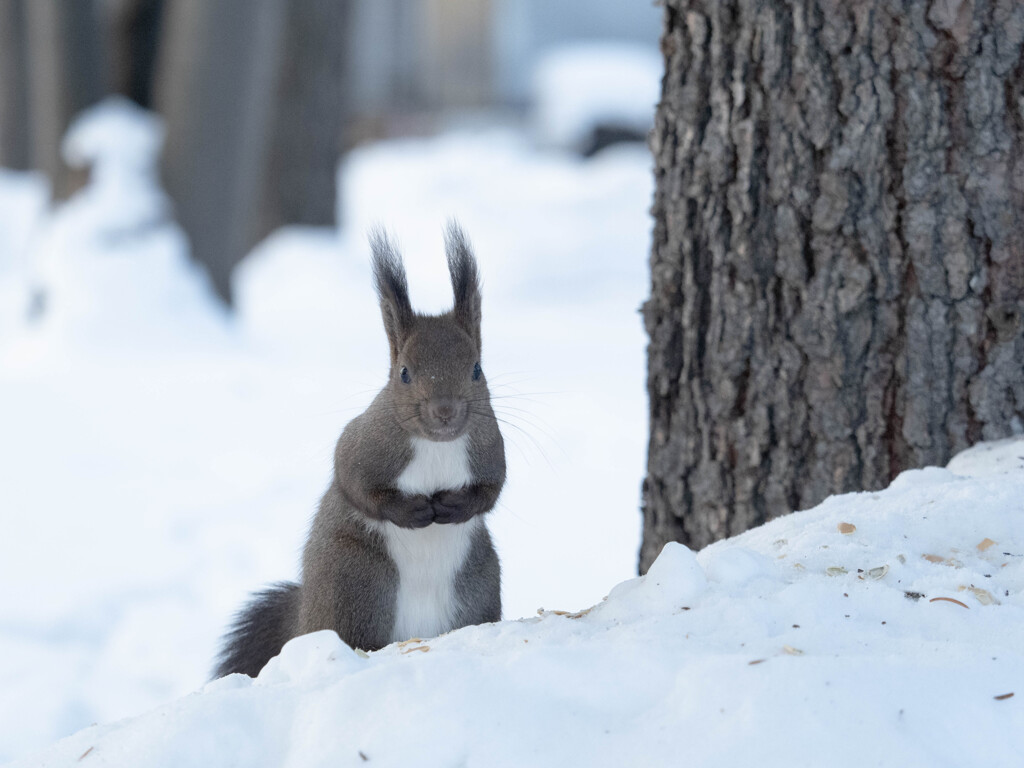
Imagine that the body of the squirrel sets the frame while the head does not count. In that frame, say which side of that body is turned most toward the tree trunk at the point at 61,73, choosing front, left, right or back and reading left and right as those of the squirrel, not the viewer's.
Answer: back

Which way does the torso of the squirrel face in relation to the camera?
toward the camera

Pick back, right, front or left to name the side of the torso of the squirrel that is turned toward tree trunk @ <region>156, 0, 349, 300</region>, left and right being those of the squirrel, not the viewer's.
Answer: back

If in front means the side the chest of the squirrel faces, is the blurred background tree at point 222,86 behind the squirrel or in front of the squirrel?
behind

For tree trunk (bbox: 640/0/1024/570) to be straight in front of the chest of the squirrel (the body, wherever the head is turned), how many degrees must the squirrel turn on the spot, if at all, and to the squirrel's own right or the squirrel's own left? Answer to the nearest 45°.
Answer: approximately 90° to the squirrel's own left
